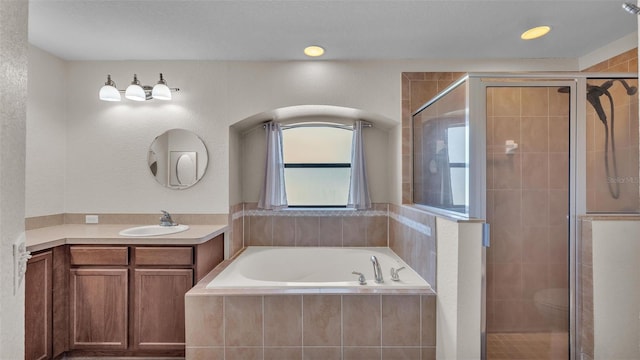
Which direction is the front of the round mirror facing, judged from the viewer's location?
facing the viewer

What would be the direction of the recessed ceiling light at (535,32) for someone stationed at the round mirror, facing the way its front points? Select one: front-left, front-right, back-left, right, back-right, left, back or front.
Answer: front-left

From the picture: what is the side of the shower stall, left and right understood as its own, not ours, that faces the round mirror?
right

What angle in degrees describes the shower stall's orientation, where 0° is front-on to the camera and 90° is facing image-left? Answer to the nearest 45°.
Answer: approximately 0°

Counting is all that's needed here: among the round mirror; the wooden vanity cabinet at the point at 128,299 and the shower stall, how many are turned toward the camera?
3

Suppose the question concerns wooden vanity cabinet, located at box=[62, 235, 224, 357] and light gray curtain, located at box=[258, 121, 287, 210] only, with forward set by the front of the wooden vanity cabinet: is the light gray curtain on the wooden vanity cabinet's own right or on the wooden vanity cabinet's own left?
on the wooden vanity cabinet's own left

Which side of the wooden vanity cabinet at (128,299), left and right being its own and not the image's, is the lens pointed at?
front

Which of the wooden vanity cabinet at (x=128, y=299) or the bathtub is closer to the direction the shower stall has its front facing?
the wooden vanity cabinet

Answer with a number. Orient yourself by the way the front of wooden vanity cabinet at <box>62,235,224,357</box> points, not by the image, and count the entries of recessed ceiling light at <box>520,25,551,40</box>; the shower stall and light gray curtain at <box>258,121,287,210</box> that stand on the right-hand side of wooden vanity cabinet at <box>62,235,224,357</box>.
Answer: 0

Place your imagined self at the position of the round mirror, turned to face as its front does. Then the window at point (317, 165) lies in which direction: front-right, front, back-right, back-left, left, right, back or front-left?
left

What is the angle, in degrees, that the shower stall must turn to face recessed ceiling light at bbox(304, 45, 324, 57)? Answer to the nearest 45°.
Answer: approximately 90° to its right

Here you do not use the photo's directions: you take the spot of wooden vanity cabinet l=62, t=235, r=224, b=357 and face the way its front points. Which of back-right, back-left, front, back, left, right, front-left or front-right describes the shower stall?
front-left

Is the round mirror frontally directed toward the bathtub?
no

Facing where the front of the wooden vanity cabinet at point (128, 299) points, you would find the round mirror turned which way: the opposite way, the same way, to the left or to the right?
the same way

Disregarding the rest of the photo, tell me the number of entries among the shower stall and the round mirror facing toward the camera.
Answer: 2
